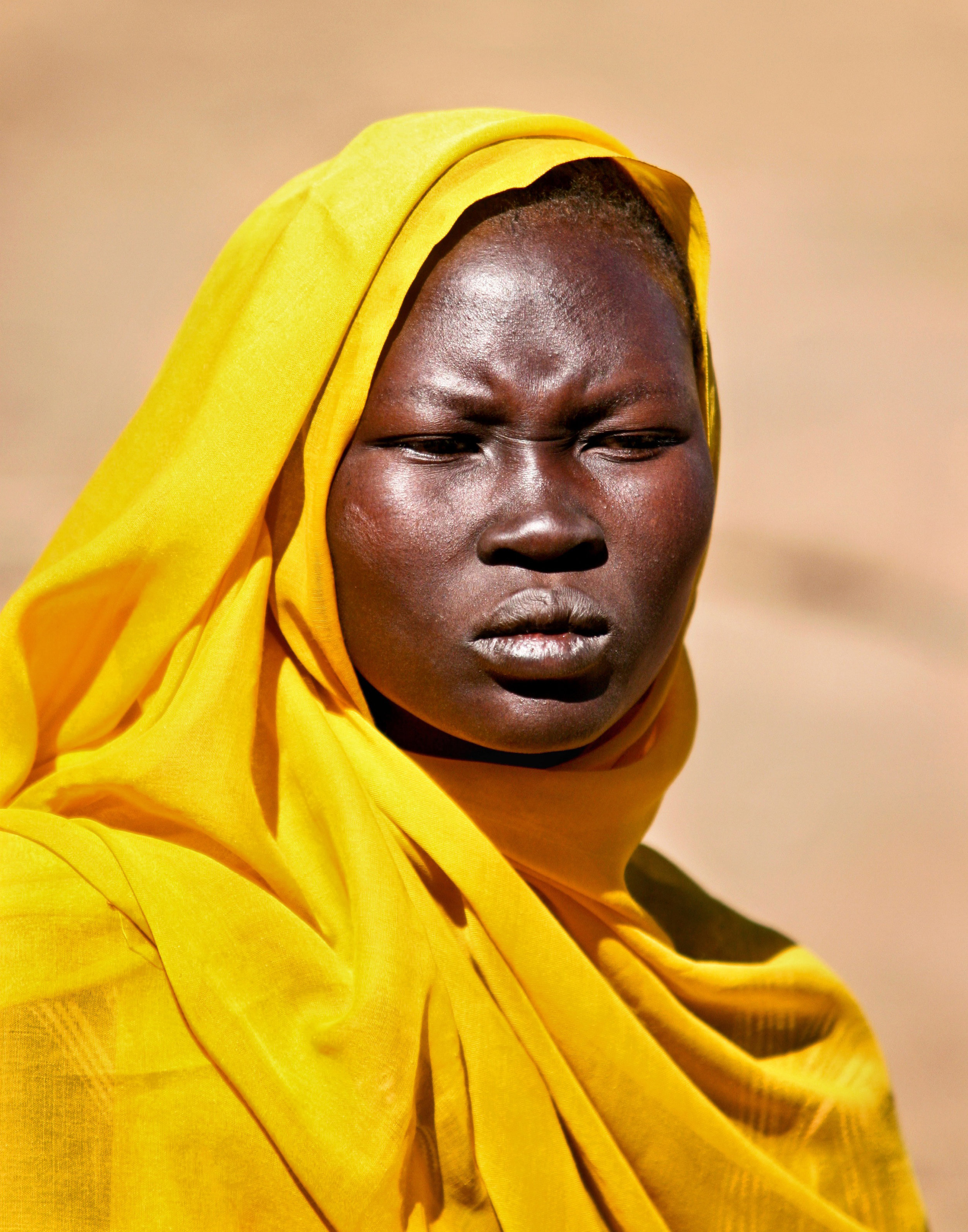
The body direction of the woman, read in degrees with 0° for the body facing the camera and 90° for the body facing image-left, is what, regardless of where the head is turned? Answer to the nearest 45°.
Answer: approximately 315°
